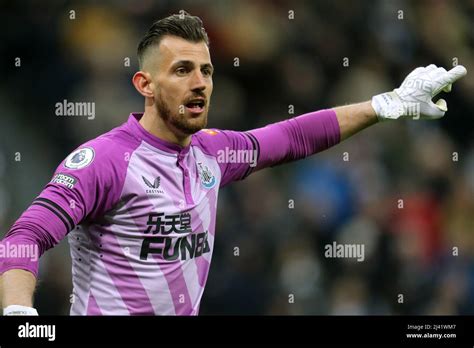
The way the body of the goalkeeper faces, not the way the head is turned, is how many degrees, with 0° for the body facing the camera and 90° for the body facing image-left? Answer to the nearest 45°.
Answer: approximately 315°
